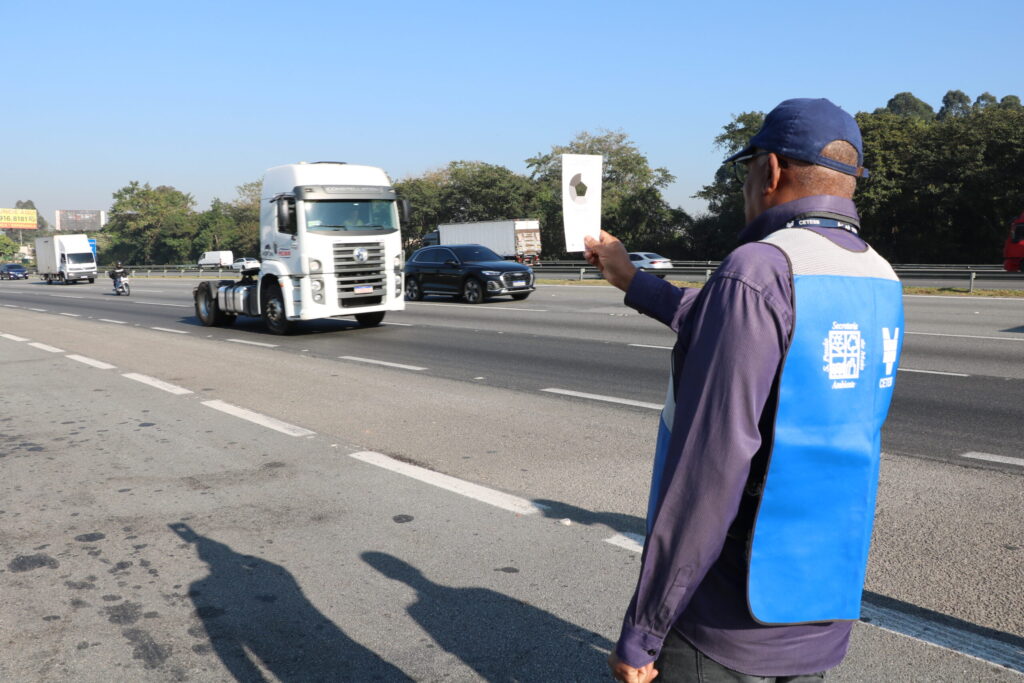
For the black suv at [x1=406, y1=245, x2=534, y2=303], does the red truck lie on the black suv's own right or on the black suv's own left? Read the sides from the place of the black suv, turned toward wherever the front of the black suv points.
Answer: on the black suv's own left

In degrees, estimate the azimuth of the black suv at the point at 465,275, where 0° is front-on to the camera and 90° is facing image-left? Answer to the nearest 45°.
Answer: approximately 315°

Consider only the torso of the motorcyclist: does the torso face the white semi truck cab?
yes

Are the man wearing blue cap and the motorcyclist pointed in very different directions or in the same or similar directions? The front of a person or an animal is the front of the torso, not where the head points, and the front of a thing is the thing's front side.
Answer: very different directions

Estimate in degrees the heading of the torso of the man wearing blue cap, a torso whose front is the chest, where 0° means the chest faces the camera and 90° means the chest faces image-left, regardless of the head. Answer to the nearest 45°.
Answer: approximately 135°

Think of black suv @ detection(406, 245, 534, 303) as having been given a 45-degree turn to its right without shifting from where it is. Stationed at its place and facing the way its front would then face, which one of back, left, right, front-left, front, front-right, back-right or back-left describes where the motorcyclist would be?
back-right

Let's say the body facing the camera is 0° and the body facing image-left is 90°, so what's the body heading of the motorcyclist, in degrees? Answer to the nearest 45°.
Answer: approximately 0°

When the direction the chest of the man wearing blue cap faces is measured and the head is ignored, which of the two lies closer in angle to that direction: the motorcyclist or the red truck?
the motorcyclist

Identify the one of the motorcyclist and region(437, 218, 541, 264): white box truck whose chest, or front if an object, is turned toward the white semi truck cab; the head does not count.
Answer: the motorcyclist

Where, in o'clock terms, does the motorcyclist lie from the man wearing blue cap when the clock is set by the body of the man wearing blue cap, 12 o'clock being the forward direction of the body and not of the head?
The motorcyclist is roughly at 12 o'clock from the man wearing blue cap.
